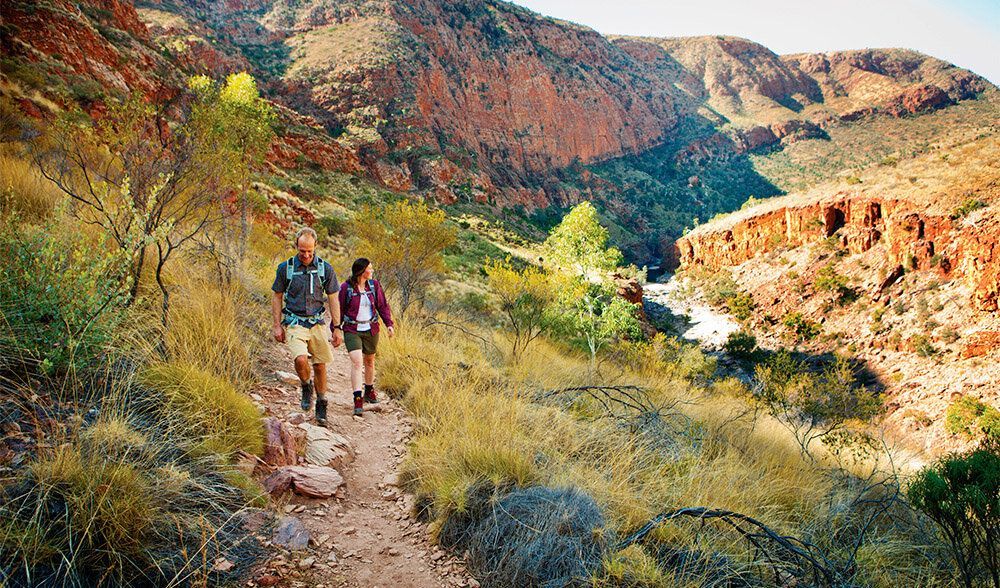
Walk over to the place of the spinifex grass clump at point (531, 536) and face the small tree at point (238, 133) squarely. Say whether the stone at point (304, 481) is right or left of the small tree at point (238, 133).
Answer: left

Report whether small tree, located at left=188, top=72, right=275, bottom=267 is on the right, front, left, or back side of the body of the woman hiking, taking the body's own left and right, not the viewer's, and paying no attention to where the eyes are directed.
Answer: back

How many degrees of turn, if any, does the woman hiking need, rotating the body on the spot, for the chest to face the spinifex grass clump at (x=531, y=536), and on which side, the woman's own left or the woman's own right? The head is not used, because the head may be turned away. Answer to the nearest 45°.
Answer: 0° — they already face it
